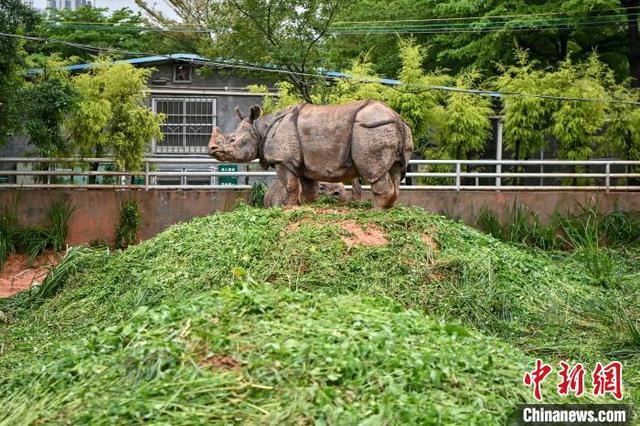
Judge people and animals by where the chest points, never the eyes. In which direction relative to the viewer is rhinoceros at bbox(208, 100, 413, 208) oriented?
to the viewer's left

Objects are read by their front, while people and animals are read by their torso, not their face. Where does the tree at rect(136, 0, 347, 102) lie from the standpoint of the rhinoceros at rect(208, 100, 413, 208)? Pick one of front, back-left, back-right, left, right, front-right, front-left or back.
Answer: right

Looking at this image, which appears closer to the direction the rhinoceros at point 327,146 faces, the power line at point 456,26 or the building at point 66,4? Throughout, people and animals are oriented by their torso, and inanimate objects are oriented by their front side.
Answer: the building

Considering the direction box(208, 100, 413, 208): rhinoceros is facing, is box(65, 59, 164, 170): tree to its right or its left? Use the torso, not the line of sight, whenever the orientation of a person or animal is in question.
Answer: on its right

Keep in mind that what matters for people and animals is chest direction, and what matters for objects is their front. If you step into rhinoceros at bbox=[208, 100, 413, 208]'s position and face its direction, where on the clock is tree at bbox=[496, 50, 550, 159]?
The tree is roughly at 4 o'clock from the rhinoceros.

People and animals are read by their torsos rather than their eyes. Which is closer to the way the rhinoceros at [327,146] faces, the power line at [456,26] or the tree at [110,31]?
the tree

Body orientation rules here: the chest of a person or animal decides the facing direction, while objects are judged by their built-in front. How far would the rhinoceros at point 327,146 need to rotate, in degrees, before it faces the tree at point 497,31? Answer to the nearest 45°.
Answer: approximately 90° to its right
